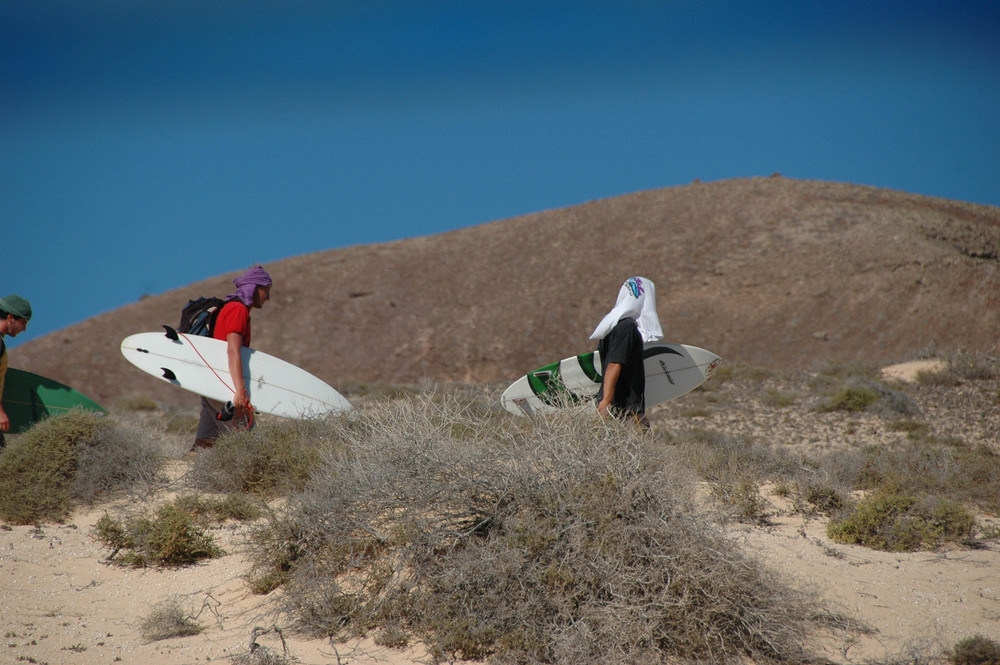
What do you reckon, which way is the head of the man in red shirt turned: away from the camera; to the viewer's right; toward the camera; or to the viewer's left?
to the viewer's right

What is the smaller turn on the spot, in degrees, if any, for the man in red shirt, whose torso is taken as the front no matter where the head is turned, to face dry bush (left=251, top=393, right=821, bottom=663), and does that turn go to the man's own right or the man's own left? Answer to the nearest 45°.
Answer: approximately 90° to the man's own right

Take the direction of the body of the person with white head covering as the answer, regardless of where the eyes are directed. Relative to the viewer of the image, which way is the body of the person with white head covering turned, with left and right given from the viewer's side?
facing to the right of the viewer

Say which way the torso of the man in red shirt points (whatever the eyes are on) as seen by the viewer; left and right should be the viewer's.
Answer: facing to the right of the viewer

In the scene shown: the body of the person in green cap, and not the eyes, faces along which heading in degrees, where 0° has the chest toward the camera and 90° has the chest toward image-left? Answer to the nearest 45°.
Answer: approximately 270°

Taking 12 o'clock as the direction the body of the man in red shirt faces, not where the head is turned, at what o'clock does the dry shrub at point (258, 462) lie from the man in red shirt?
The dry shrub is roughly at 3 o'clock from the man in red shirt.
